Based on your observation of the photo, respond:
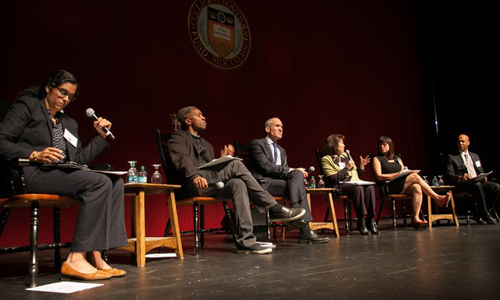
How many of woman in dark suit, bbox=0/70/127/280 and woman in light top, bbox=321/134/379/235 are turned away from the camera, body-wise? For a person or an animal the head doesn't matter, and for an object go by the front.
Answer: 0

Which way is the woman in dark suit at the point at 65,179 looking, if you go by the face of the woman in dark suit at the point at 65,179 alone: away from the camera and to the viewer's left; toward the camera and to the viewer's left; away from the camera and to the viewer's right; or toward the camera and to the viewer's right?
toward the camera and to the viewer's right

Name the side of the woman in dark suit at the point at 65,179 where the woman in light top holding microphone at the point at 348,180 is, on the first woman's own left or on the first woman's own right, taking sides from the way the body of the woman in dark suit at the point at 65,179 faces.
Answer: on the first woman's own left

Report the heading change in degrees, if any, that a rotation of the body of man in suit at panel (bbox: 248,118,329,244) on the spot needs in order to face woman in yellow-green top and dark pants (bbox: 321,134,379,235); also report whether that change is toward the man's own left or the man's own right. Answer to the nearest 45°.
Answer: approximately 90° to the man's own left

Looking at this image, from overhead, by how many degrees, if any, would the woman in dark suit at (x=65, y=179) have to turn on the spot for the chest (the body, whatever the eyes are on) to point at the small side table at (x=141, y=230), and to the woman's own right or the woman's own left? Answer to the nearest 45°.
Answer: approximately 90° to the woman's own left
